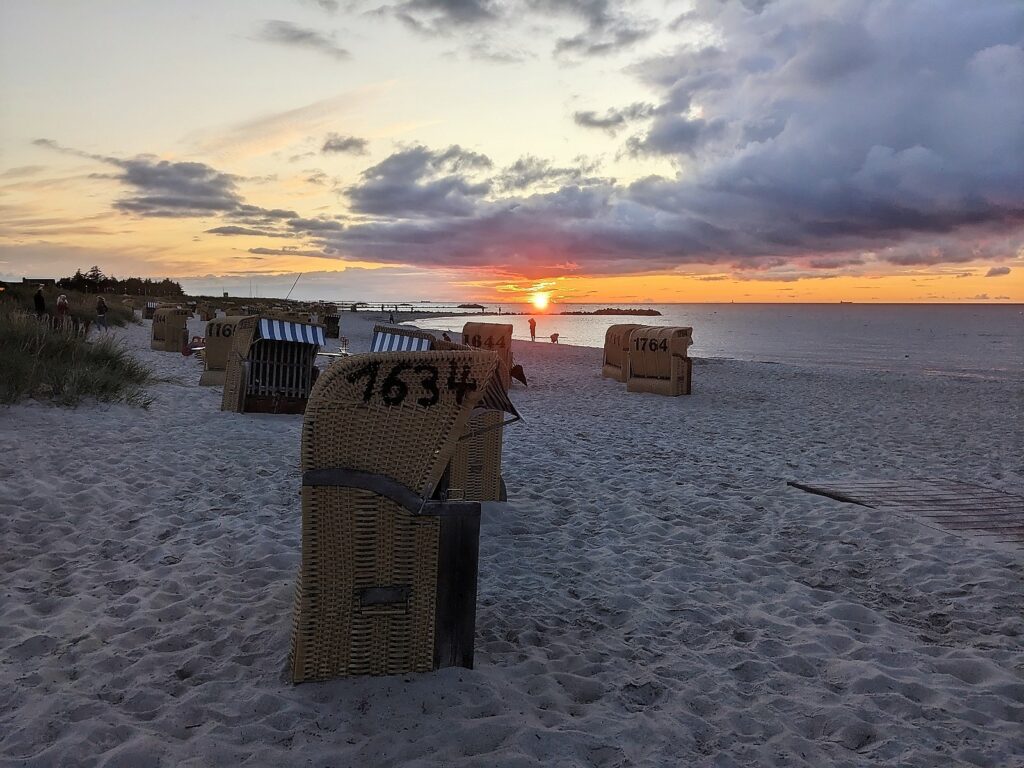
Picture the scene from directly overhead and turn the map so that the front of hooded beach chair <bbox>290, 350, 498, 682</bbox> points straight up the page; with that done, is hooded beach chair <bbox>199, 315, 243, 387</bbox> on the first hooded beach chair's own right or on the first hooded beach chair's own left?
on the first hooded beach chair's own left

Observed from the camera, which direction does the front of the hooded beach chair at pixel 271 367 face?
facing the viewer and to the right of the viewer

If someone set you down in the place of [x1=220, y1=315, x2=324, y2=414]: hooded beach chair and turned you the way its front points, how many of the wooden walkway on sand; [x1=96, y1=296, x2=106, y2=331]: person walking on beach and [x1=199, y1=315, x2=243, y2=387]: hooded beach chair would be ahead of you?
1

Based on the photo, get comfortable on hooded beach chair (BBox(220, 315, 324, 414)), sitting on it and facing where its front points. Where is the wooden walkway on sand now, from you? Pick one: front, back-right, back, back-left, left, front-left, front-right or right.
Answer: front

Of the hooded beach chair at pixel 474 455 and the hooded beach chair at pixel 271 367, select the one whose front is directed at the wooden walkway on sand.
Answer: the hooded beach chair at pixel 271 367
